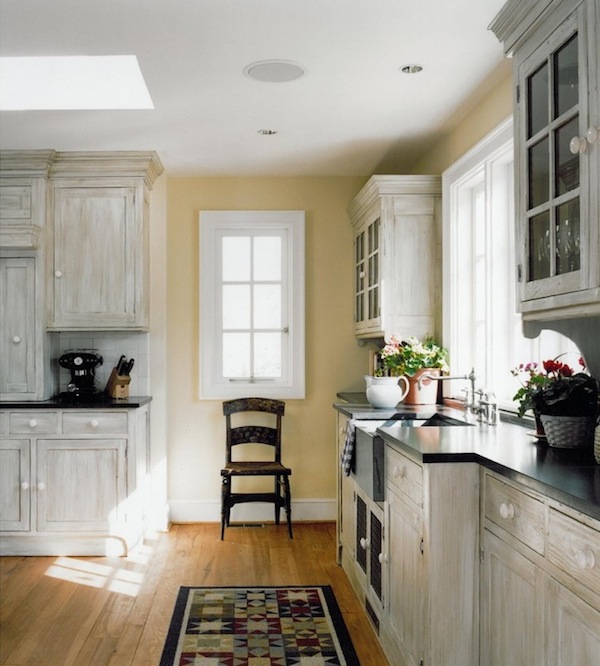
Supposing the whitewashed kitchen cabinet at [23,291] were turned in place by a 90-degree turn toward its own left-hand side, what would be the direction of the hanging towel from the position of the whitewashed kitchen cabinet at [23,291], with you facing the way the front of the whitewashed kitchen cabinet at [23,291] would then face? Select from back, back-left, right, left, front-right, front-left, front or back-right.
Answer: front-right

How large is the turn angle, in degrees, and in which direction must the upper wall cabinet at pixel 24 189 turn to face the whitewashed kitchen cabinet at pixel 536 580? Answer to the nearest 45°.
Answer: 0° — it already faces it

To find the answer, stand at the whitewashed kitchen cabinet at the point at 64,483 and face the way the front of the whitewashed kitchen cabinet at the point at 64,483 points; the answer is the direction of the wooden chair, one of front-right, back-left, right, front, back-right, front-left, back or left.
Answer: left

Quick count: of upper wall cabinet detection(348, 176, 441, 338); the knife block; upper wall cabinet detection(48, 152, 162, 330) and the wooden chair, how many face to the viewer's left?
1

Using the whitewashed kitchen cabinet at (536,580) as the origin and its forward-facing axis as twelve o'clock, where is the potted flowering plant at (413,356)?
The potted flowering plant is roughly at 4 o'clock from the whitewashed kitchen cabinet.

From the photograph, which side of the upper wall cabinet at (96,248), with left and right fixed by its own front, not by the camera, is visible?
front

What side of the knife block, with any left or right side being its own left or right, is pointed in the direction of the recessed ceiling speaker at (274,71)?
front

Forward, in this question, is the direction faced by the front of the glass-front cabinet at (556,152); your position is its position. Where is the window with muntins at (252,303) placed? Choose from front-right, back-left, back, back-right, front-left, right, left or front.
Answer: right

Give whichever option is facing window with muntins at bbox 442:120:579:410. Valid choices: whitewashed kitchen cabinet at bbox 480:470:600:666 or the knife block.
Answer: the knife block

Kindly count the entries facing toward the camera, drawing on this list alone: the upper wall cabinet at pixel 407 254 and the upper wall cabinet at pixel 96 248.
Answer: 1

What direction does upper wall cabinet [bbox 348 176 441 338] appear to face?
to the viewer's left

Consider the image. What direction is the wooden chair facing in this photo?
toward the camera

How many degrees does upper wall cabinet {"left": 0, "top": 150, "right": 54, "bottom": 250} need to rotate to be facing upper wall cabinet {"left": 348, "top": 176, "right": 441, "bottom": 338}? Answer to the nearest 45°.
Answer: approximately 45° to its left

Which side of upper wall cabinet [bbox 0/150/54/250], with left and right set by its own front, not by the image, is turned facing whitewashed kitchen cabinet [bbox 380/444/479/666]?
front

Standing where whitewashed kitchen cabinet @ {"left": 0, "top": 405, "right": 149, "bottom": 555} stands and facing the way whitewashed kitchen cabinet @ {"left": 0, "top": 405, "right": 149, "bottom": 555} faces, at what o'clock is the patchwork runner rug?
The patchwork runner rug is roughly at 11 o'clock from the whitewashed kitchen cabinet.

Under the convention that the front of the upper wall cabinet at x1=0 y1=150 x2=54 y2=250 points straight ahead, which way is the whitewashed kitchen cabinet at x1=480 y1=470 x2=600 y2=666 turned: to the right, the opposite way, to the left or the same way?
to the right

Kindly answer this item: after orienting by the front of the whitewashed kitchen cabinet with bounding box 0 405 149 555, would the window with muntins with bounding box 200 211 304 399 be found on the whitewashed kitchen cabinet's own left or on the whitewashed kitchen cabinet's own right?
on the whitewashed kitchen cabinet's own left
